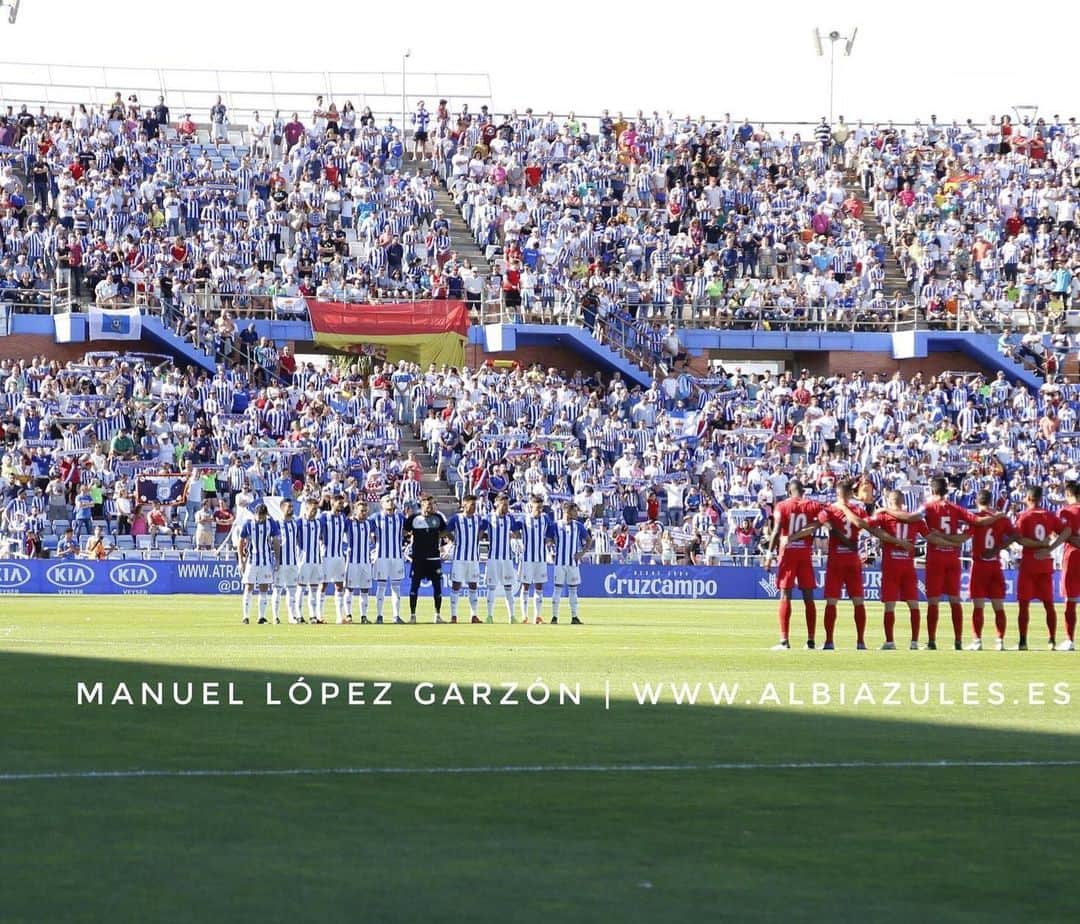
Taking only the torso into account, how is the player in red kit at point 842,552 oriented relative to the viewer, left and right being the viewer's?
facing away from the viewer

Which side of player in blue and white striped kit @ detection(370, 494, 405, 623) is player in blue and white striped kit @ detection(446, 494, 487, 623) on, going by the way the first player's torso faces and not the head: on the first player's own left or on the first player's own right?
on the first player's own left

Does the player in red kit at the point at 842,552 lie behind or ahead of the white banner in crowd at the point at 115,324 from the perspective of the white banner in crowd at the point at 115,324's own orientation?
ahead

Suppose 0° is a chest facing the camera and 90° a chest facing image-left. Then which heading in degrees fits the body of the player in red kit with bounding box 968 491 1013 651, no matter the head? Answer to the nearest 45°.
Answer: approximately 180°

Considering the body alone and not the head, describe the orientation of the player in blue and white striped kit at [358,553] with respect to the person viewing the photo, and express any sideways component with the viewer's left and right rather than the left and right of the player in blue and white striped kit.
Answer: facing the viewer

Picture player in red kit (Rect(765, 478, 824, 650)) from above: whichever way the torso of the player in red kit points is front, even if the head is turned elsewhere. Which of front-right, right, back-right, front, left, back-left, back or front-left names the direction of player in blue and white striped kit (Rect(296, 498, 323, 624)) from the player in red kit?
front-left

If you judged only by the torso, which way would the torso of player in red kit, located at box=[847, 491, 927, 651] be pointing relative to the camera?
away from the camera

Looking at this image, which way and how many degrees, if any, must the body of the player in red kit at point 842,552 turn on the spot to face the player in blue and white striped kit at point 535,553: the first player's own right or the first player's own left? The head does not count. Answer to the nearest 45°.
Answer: approximately 45° to the first player's own left

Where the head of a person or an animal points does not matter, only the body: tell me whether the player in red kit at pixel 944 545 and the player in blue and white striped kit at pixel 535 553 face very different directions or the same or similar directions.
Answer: very different directions

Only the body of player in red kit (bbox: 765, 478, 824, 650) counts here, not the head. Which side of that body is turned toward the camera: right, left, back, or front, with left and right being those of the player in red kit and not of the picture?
back

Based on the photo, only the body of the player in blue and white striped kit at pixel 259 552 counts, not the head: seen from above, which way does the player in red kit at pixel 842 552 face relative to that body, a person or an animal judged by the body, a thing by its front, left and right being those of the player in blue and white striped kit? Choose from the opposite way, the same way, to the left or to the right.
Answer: the opposite way

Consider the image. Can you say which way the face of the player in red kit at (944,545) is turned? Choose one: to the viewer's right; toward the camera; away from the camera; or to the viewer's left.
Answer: away from the camera

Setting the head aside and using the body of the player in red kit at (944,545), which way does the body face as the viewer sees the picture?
away from the camera

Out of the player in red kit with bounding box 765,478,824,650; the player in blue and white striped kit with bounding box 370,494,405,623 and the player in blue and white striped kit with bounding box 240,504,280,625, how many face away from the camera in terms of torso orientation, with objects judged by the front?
1

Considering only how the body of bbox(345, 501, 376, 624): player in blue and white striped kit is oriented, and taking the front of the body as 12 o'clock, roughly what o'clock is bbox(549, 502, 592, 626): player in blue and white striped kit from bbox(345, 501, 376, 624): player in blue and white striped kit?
bbox(549, 502, 592, 626): player in blue and white striped kit is roughly at 9 o'clock from bbox(345, 501, 376, 624): player in blue and white striped kit.

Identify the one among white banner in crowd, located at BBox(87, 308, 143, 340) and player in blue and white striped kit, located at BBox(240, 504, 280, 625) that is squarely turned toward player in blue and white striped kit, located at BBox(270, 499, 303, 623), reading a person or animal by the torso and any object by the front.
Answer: the white banner in crowd

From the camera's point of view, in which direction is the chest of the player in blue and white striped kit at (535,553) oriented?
toward the camera

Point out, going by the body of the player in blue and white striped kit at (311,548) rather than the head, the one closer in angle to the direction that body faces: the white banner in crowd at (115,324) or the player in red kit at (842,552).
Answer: the player in red kit

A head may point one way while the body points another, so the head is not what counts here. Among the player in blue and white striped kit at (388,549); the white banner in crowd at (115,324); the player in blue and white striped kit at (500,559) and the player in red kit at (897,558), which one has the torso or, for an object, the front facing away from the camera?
the player in red kit
